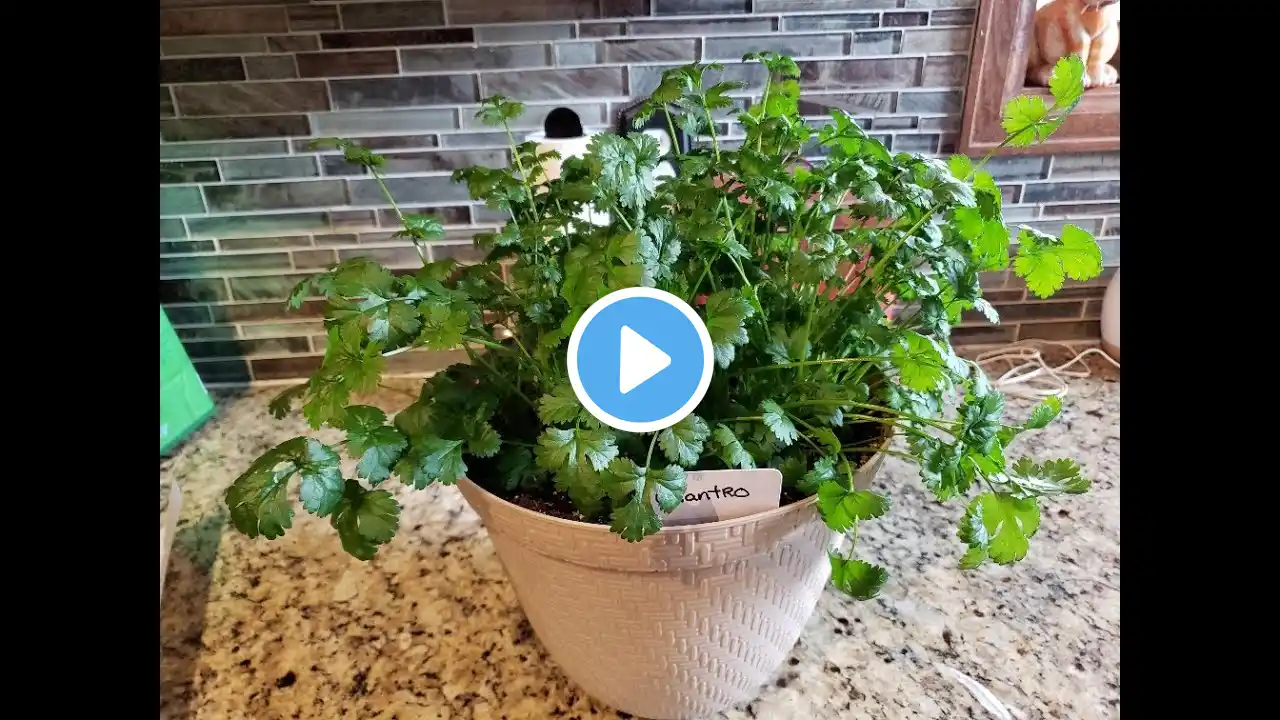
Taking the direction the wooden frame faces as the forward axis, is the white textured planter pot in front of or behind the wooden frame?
in front

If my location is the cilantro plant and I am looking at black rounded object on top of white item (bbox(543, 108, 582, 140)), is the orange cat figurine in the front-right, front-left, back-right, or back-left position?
front-right

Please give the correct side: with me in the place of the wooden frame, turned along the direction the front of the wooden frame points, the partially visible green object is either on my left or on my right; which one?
on my right

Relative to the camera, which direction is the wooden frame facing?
toward the camera

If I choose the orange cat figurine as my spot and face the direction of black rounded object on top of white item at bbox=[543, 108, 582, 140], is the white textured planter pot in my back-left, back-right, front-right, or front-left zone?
front-left

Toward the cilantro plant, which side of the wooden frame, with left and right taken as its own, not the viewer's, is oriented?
front
